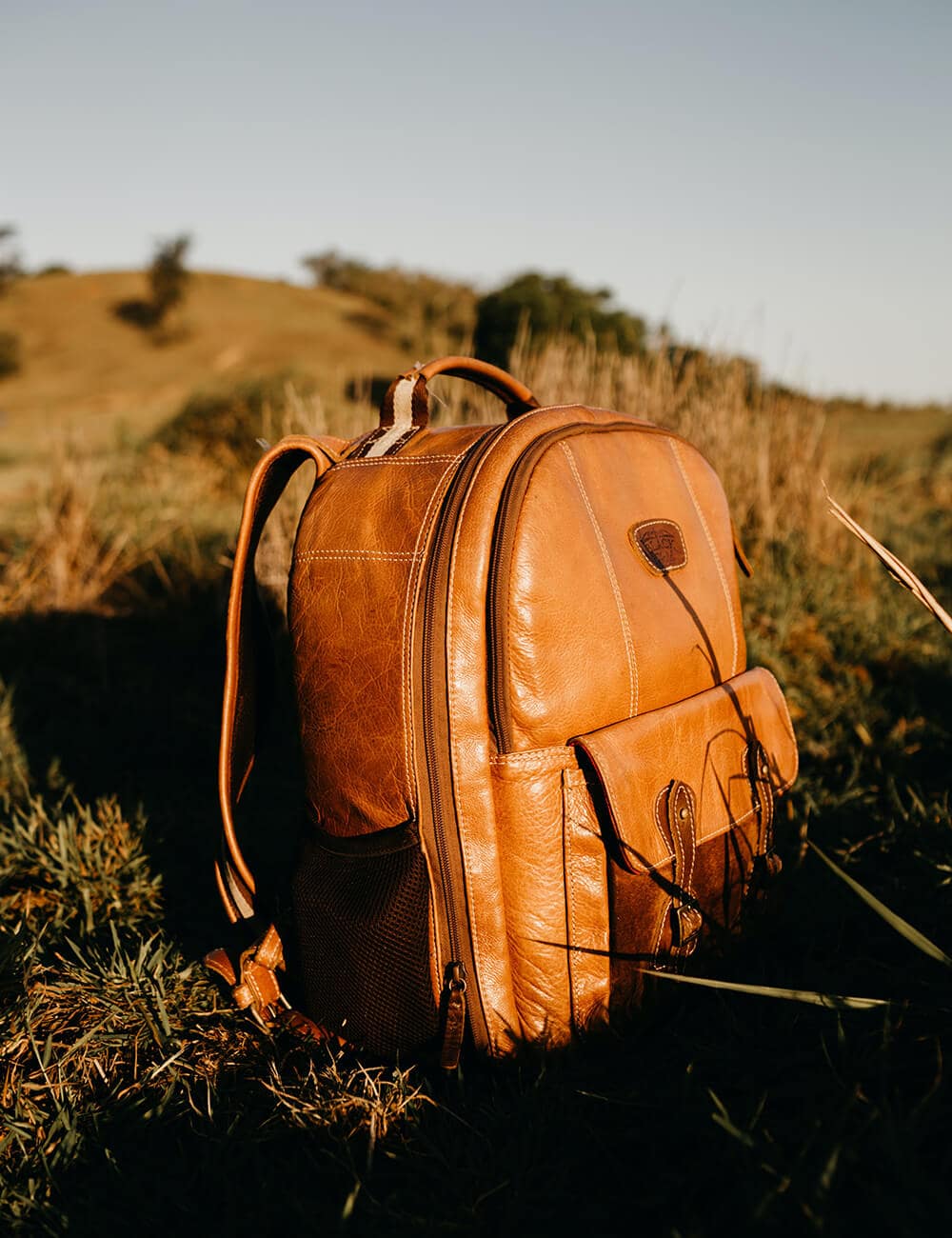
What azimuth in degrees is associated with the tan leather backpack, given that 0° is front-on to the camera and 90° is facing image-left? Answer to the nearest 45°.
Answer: approximately 315°

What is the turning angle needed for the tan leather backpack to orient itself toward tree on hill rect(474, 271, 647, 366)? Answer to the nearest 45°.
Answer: approximately 135° to its left

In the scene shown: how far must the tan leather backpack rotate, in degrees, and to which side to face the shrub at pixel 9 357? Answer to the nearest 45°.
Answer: approximately 180°

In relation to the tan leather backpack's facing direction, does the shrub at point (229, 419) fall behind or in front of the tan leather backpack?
behind

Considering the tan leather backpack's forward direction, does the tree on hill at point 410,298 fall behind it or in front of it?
behind
